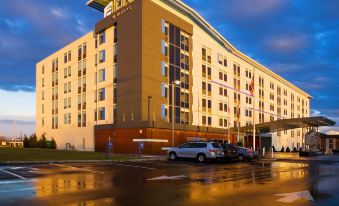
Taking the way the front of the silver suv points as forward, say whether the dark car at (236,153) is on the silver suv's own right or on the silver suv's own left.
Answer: on the silver suv's own right

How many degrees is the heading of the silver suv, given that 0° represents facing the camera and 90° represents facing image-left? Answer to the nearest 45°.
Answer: approximately 135°
